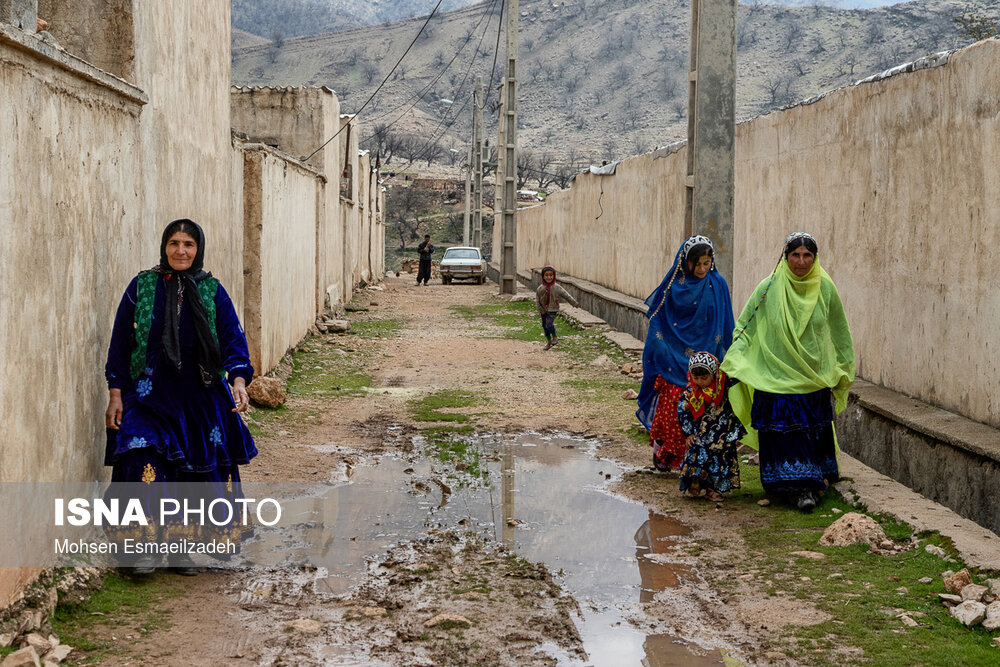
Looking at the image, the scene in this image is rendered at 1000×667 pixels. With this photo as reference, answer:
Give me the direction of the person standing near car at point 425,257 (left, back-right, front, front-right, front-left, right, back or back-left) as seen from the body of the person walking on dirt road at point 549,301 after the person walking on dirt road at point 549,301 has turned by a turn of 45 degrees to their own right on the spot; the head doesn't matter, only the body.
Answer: back-right

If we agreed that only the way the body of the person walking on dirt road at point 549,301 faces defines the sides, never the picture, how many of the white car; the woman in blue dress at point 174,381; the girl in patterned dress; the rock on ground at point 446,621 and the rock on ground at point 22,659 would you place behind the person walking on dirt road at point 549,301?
1

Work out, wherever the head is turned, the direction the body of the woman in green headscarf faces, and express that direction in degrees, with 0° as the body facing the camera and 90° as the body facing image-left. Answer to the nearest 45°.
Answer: approximately 0°

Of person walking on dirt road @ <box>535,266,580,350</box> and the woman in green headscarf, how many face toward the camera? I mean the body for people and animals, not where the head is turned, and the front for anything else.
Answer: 2

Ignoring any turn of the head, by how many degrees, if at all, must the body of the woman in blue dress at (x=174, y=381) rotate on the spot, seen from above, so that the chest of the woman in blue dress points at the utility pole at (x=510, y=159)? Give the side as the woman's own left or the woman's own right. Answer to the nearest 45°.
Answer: approximately 180°

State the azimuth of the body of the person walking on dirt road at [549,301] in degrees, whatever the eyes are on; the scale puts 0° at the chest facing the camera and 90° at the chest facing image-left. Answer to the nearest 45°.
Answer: approximately 0°

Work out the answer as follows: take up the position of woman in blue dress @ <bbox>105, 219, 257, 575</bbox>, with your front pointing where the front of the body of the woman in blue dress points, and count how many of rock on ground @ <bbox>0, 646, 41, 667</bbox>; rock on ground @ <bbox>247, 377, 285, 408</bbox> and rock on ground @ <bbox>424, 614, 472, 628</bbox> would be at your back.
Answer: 1

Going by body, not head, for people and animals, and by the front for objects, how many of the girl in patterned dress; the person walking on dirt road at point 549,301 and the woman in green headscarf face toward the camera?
3

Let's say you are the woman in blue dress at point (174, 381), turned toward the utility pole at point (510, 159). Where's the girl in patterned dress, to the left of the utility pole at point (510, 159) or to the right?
right
